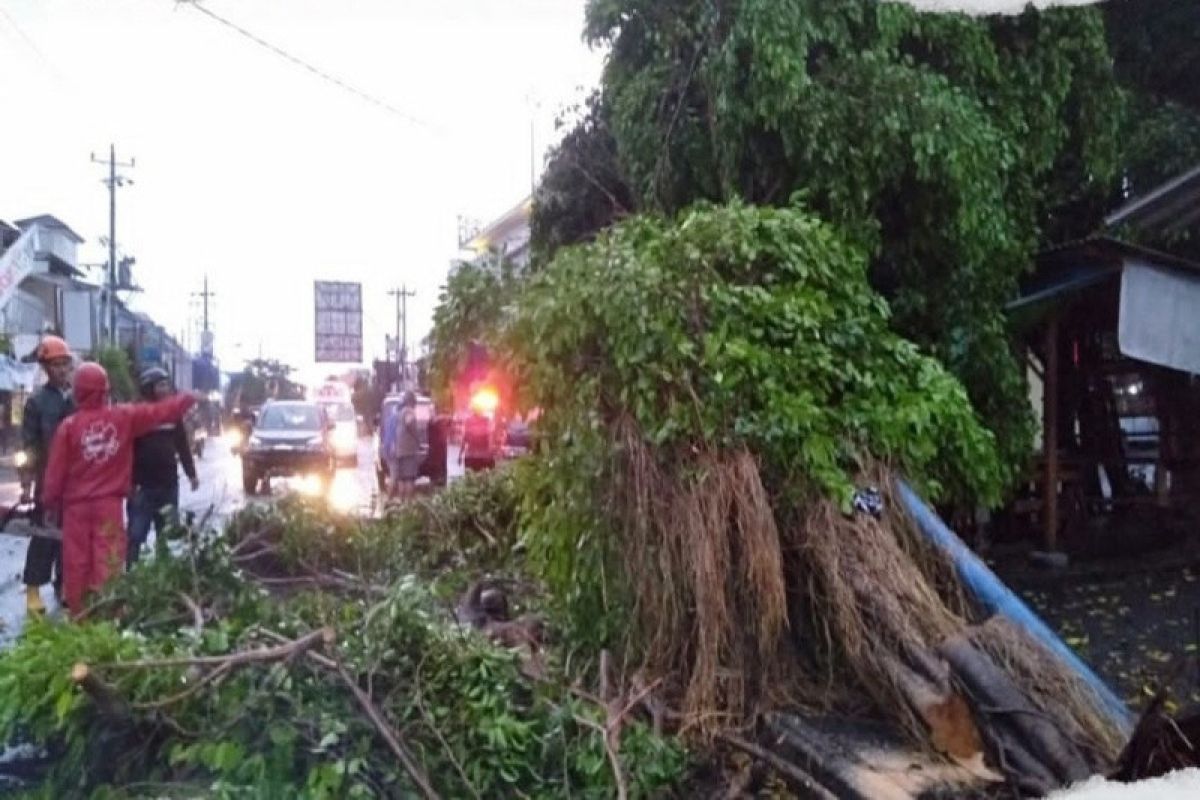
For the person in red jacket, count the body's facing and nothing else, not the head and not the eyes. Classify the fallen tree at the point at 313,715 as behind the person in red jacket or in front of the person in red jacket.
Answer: behind

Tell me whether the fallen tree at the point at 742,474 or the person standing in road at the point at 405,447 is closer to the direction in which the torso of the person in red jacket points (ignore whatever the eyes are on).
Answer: the person standing in road

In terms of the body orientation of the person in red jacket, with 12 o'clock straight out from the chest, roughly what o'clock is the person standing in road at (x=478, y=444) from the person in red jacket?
The person standing in road is roughly at 1 o'clock from the person in red jacket.

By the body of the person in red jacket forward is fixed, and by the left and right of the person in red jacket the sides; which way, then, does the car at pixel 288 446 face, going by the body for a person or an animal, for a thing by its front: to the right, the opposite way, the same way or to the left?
the opposite way

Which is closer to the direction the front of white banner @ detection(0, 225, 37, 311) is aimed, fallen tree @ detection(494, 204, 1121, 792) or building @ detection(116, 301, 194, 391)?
the fallen tree

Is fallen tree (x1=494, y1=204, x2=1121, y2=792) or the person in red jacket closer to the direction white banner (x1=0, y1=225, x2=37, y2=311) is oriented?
the fallen tree

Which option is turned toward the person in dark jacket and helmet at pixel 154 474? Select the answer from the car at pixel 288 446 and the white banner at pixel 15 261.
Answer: the car

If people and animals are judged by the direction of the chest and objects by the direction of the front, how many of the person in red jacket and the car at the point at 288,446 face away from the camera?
1

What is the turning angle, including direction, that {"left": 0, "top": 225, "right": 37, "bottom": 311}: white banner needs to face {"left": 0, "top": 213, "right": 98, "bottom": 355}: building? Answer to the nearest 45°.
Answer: approximately 135° to its left

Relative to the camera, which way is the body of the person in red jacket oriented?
away from the camera

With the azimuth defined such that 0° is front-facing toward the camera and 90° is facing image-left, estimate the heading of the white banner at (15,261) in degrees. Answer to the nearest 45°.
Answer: approximately 315°

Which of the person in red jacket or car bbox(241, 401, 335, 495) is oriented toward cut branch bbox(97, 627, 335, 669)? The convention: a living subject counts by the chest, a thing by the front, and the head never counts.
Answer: the car
